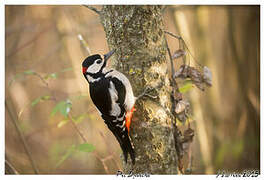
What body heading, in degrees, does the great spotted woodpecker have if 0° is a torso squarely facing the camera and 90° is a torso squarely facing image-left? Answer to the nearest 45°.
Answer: approximately 270°
